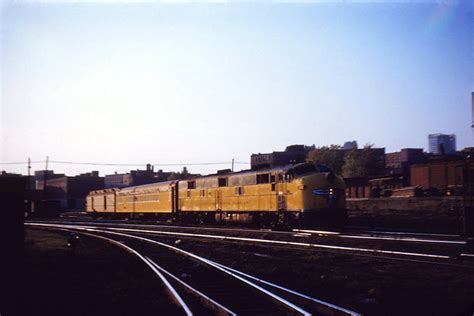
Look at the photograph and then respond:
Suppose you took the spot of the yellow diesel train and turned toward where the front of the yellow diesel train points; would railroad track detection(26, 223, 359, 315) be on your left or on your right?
on your right

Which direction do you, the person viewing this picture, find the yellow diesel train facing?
facing the viewer and to the right of the viewer
